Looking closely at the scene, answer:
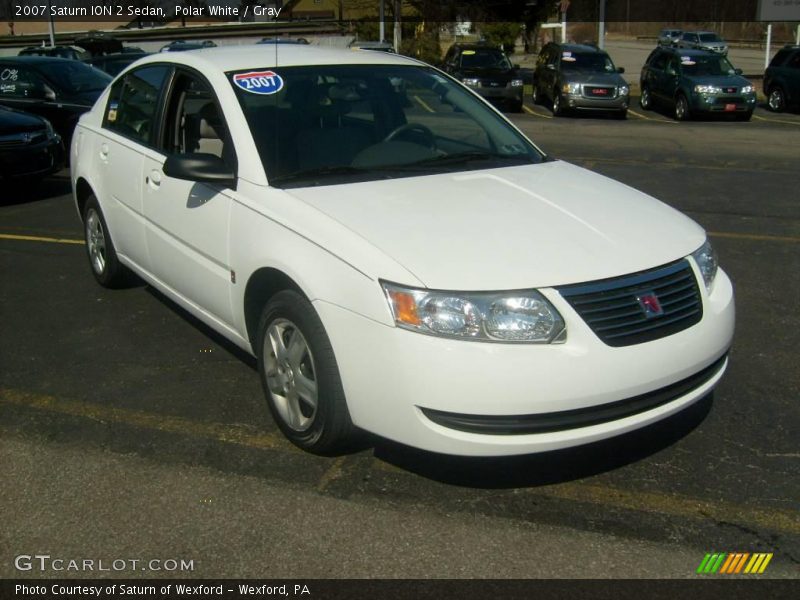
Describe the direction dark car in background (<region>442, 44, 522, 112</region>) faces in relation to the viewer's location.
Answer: facing the viewer and to the right of the viewer

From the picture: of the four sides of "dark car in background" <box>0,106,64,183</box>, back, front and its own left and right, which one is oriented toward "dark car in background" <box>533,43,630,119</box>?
left

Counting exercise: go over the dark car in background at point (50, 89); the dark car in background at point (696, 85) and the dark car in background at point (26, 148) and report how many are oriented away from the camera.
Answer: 0

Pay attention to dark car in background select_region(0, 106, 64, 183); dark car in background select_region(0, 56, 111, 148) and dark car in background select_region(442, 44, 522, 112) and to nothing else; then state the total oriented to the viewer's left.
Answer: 0

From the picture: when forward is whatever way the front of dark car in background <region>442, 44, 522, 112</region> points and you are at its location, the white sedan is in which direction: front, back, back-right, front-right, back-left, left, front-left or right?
front-right

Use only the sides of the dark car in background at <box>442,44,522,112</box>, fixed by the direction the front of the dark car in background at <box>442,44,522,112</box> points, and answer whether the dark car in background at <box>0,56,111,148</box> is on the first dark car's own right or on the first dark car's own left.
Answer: on the first dark car's own right

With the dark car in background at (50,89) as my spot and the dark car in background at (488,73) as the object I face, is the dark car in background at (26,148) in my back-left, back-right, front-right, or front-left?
back-right

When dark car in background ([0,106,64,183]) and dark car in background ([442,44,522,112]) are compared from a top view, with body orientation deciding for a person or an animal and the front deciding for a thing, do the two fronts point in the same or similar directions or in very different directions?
same or similar directions

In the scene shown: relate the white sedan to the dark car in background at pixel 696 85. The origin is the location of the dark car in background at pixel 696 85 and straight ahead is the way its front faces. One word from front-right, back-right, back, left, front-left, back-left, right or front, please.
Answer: front-right

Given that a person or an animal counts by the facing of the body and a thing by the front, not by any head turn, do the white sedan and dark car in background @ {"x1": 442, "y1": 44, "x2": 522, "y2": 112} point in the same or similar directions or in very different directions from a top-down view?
same or similar directions
